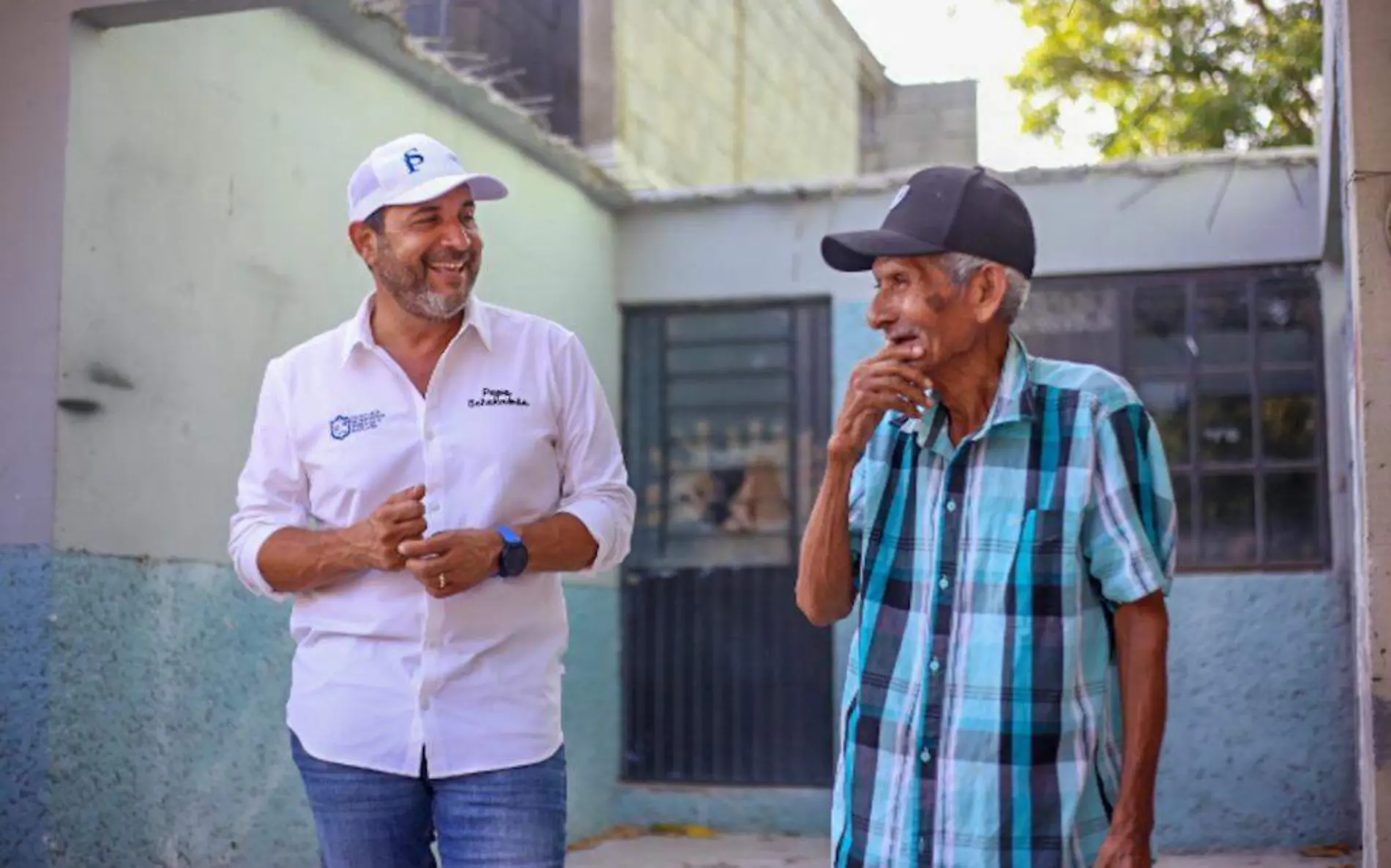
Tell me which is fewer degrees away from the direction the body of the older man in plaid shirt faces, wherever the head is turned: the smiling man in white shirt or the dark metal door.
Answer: the smiling man in white shirt

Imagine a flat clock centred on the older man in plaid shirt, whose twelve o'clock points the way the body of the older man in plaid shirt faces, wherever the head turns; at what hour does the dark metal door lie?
The dark metal door is roughly at 4 o'clock from the older man in plaid shirt.

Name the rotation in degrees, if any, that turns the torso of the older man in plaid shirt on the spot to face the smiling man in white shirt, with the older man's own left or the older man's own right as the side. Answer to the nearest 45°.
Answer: approximately 45° to the older man's own right

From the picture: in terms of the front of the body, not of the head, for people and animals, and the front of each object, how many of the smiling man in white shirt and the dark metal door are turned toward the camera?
2

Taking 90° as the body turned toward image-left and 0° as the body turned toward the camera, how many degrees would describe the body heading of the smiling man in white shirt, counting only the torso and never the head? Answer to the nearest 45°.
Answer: approximately 0°

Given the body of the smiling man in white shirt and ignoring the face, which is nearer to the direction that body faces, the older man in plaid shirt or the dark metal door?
the older man in plaid shirt

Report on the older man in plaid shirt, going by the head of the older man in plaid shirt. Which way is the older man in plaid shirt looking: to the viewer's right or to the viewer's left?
to the viewer's left

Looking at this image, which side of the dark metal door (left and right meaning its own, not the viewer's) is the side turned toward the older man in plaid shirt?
front

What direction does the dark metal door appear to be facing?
toward the camera

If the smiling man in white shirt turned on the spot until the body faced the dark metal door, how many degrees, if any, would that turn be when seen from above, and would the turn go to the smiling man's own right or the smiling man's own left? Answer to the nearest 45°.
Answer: approximately 180°

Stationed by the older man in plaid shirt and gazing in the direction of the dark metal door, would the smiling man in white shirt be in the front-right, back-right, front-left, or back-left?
front-left

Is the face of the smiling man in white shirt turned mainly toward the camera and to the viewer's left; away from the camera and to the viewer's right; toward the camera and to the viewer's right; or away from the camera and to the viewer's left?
toward the camera and to the viewer's right
